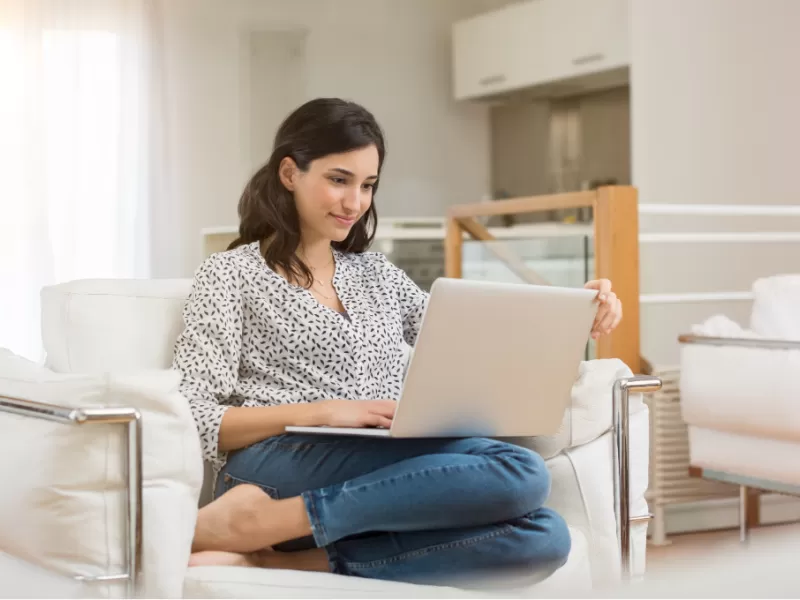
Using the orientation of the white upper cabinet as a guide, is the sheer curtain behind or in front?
in front

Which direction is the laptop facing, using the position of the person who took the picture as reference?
facing away from the viewer and to the left of the viewer

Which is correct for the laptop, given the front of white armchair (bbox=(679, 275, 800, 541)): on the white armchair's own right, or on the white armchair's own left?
on the white armchair's own left

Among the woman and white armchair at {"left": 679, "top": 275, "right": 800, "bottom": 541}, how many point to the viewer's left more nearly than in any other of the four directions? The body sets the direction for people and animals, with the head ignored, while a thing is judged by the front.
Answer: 1

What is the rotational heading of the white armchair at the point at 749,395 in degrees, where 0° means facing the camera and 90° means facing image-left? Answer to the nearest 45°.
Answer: approximately 90°

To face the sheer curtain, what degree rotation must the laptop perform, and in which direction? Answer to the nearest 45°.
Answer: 0° — it already faces it

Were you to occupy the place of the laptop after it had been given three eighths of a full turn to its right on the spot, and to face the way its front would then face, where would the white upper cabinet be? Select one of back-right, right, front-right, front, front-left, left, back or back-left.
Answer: left

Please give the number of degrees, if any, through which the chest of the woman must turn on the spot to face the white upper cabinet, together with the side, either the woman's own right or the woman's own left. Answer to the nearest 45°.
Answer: approximately 135° to the woman's own left

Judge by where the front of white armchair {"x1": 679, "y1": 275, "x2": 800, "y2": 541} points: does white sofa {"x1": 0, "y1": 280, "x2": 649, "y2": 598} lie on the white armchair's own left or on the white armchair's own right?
on the white armchair's own left

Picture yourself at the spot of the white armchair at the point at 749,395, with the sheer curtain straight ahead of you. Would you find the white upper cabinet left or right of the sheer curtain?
right

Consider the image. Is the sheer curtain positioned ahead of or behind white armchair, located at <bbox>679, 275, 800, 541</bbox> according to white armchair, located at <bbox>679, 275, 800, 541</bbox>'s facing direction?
ahead
